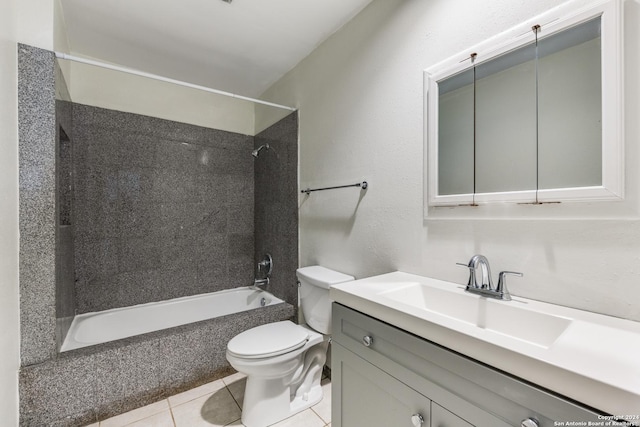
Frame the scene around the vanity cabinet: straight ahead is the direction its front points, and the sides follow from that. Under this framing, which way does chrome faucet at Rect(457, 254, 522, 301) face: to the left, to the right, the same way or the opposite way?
the same way

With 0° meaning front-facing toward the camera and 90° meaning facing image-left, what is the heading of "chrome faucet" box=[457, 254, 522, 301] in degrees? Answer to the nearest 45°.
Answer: approximately 45°

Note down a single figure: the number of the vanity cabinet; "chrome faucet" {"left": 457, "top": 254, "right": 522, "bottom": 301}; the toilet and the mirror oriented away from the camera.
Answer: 0

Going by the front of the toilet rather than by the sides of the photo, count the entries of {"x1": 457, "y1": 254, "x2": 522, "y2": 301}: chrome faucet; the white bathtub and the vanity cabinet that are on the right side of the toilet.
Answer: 1

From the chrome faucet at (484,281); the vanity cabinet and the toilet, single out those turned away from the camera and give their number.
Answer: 0

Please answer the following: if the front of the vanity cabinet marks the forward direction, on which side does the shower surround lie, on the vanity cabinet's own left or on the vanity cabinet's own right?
on the vanity cabinet's own right

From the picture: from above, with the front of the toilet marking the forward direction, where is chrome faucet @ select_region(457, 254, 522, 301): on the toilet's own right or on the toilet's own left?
on the toilet's own left

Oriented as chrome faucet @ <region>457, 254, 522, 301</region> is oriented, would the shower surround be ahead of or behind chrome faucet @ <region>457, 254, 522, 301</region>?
ahead

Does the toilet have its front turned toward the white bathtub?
no

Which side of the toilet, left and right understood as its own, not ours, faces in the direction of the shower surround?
right

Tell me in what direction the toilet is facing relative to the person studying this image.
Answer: facing the viewer and to the left of the viewer

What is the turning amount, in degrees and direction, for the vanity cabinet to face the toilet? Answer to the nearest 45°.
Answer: approximately 90° to its right

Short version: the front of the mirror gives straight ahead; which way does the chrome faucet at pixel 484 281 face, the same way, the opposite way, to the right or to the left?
the same way

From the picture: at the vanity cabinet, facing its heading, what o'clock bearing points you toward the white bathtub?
The white bathtub is roughly at 2 o'clock from the vanity cabinet.

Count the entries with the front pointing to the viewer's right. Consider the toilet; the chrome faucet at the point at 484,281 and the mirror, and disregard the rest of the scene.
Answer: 0
